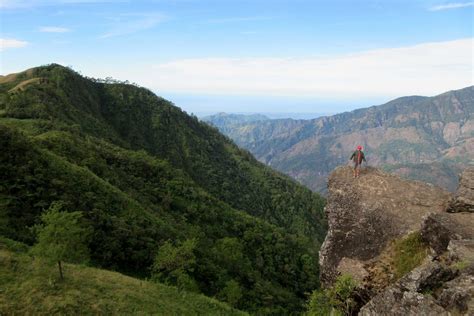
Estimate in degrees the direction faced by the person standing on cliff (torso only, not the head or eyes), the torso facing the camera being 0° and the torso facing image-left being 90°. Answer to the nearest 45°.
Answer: approximately 0°

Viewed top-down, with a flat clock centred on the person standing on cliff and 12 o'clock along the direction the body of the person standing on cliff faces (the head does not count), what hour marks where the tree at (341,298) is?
The tree is roughly at 12 o'clock from the person standing on cliff.
